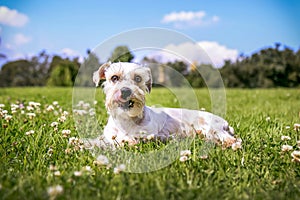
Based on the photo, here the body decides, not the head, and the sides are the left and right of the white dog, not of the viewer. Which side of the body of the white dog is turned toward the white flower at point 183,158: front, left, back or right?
left

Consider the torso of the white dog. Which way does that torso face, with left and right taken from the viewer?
facing the viewer and to the left of the viewer

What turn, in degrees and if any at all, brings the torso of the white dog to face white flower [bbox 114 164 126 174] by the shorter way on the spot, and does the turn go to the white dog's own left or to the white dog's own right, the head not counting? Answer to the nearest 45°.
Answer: approximately 45° to the white dog's own left

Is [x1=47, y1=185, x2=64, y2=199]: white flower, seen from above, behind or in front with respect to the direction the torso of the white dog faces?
in front
